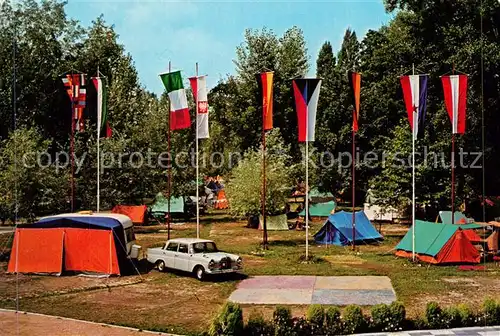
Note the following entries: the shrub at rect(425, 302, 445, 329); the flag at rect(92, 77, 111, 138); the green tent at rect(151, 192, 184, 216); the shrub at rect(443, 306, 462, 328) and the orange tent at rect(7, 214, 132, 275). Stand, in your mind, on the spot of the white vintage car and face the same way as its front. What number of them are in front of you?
2

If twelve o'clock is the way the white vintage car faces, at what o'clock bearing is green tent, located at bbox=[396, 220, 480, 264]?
The green tent is roughly at 10 o'clock from the white vintage car.

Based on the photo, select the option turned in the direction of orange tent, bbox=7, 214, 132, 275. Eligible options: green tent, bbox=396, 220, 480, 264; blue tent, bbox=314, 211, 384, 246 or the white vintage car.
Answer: the blue tent

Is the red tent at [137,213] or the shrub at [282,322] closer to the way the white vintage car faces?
the shrub

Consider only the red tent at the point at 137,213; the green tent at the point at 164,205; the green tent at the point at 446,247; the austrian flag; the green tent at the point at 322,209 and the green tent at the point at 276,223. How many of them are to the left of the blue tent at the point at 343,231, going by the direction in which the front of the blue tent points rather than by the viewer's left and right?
2

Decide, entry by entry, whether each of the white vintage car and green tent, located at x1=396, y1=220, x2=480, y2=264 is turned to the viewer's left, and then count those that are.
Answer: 0

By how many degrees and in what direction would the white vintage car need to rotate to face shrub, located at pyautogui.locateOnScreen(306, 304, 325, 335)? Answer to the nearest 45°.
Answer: approximately 45° to its right

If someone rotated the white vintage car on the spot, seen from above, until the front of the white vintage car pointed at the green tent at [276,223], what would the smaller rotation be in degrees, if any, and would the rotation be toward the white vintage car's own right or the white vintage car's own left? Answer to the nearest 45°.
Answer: approximately 135° to the white vintage car's own left

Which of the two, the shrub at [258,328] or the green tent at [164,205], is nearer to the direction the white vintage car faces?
the shrub

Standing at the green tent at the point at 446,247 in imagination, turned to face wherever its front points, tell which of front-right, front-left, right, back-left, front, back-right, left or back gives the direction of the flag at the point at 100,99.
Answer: back-right

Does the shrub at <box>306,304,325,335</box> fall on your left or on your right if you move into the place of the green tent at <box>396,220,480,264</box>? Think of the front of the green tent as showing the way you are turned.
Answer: on your right
